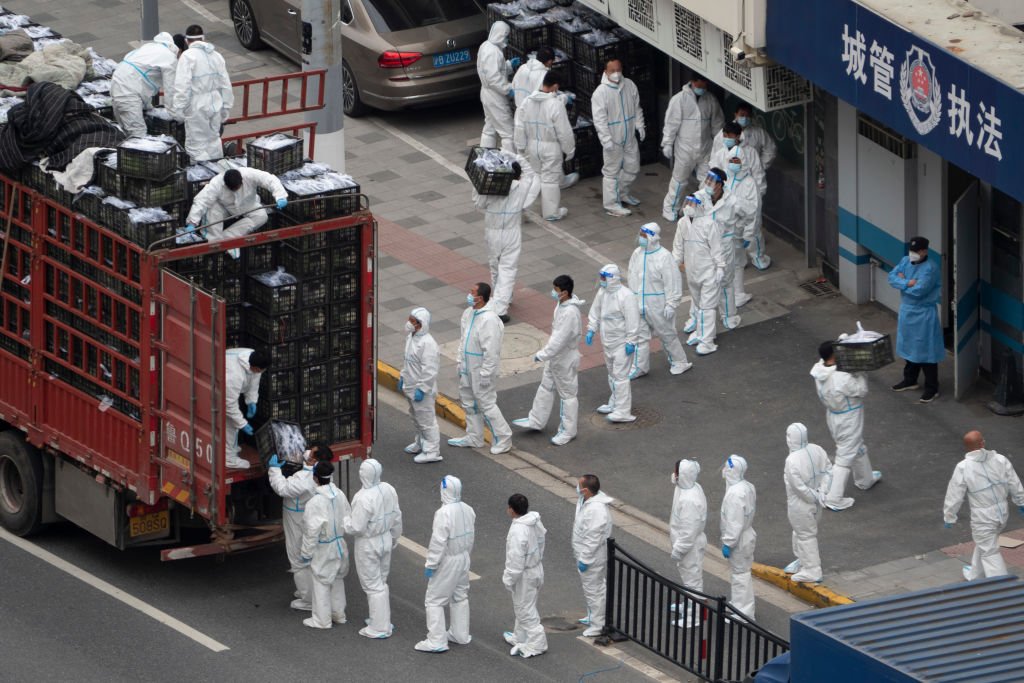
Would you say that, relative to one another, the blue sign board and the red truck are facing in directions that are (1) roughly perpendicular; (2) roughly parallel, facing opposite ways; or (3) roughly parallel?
roughly perpendicular

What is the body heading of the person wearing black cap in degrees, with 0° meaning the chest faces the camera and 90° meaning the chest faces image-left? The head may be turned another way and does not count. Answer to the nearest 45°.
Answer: approximately 45°

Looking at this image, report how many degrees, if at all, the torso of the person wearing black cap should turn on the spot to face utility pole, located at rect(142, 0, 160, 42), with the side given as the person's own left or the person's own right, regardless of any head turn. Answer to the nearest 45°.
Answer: approximately 90° to the person's own right

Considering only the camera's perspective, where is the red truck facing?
facing away from the viewer and to the left of the viewer

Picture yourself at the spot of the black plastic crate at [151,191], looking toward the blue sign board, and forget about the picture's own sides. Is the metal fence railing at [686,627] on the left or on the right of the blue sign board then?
right

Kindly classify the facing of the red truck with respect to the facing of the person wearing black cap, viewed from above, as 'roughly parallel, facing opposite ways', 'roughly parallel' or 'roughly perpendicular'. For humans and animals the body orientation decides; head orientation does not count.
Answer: roughly perpendicular

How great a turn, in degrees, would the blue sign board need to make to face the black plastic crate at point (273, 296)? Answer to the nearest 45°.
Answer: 0° — it already faces it

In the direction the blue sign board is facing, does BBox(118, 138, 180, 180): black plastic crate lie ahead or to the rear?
ahead

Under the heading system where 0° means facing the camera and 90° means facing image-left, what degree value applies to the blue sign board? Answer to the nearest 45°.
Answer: approximately 45°
